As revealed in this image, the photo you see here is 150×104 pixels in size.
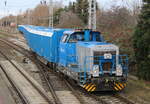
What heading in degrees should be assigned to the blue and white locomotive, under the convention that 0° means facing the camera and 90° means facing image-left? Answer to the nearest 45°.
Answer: approximately 315°
